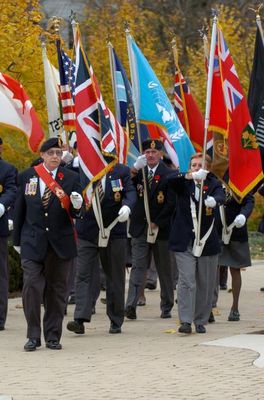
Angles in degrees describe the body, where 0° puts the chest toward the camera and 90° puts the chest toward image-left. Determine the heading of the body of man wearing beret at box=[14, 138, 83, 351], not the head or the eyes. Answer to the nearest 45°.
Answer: approximately 0°

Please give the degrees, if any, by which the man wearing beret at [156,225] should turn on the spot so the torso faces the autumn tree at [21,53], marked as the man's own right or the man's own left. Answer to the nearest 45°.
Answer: approximately 135° to the man's own right

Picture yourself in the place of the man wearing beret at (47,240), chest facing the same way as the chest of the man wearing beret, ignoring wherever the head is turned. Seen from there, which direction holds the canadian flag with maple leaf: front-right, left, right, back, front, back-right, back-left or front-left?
back

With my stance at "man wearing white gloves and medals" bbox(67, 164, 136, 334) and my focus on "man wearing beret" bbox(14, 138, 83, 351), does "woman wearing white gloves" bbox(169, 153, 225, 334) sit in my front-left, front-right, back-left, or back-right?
back-left

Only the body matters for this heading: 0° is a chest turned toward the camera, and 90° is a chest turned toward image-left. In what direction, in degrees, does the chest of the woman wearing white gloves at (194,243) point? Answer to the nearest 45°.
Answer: approximately 0°

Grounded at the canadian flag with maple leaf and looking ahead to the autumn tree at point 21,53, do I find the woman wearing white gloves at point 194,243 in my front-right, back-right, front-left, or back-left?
back-right
